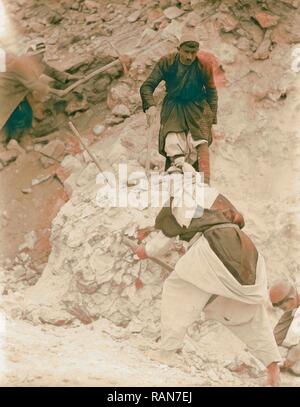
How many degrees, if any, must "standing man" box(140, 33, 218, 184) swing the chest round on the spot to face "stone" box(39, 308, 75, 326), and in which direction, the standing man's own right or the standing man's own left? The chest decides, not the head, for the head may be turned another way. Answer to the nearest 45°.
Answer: approximately 45° to the standing man's own right

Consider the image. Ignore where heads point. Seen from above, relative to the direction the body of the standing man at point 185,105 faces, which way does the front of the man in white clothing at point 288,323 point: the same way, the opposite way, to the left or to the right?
to the right

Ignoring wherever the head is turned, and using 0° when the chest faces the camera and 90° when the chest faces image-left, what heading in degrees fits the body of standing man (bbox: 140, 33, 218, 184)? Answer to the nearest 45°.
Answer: approximately 0°

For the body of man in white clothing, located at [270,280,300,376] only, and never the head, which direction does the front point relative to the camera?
to the viewer's left

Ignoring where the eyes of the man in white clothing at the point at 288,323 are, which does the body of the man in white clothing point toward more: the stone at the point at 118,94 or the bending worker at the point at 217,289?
the bending worker

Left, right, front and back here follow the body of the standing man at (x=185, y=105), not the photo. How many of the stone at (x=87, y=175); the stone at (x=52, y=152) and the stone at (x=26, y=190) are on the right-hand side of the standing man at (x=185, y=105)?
3

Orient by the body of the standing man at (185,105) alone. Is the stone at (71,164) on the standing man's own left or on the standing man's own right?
on the standing man's own right

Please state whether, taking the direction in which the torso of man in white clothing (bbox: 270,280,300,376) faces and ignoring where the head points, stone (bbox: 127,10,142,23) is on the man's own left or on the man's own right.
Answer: on the man's own right

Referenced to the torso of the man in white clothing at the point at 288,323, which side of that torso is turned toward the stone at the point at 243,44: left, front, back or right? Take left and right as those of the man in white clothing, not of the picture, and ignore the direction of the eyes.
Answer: right

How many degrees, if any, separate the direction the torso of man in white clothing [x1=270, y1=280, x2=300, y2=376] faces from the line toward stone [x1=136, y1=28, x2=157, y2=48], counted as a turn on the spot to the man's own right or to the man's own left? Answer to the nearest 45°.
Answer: approximately 45° to the man's own right

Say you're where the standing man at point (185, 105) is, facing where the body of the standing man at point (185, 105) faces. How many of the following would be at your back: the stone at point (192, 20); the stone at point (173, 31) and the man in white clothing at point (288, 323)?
2

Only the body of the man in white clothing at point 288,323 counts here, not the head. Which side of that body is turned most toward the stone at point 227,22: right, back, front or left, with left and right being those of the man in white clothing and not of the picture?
right

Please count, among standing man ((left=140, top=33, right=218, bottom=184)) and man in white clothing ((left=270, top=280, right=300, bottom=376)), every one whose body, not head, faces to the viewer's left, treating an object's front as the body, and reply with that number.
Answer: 1

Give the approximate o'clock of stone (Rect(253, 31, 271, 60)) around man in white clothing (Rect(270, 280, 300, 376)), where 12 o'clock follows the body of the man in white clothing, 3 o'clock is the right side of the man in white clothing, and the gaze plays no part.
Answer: The stone is roughly at 3 o'clock from the man in white clothing.

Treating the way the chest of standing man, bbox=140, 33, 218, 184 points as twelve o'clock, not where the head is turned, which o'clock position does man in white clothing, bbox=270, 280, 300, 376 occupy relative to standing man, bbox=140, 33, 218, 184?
man in white clothing, bbox=270, 280, 300, 376 is roughly at 11 o'clock from standing man, bbox=140, 33, 218, 184.

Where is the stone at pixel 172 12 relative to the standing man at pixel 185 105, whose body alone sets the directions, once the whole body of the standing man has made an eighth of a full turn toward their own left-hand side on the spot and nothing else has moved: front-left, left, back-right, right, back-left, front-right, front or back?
back-left
